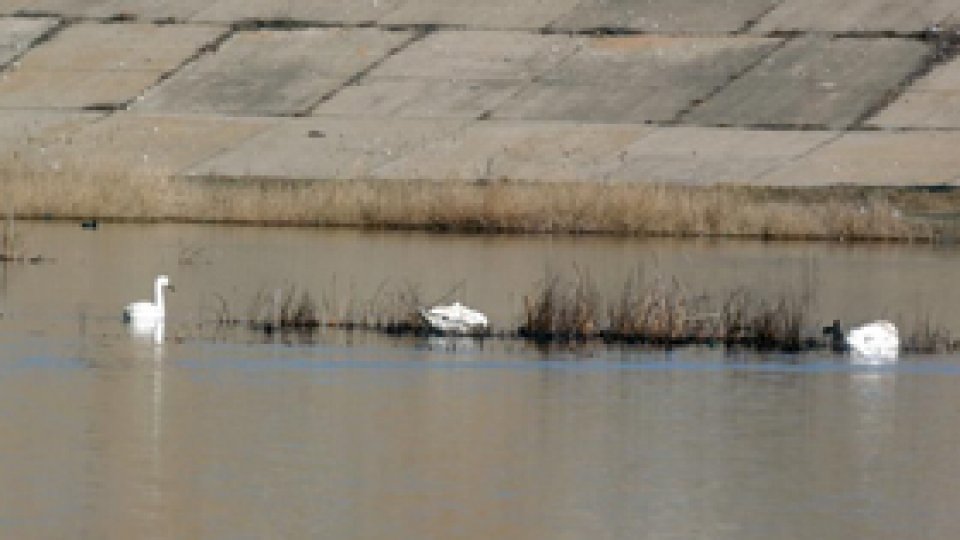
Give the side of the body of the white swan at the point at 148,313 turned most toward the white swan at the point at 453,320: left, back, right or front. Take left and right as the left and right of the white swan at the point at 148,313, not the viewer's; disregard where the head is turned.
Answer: front

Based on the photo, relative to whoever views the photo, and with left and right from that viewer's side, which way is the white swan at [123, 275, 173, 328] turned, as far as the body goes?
facing to the right of the viewer

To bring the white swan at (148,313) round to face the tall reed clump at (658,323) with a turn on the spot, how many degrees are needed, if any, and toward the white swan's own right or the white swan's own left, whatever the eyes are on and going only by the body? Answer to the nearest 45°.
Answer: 0° — it already faces it

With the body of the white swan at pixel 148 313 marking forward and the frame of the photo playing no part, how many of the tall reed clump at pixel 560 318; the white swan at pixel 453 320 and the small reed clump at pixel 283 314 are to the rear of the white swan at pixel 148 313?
0
